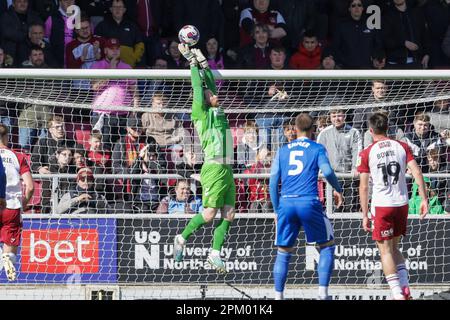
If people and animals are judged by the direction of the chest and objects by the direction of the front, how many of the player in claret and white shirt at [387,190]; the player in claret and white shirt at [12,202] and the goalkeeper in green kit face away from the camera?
2

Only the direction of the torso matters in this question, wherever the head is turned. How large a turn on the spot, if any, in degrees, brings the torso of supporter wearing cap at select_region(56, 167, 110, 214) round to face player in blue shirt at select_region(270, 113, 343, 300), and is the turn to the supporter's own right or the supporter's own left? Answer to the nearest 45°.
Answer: approximately 45° to the supporter's own left

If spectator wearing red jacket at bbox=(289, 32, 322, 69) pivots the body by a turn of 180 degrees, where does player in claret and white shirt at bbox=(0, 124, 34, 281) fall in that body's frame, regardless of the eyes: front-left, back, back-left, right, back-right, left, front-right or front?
back-left

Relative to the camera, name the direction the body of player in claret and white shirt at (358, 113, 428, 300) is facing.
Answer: away from the camera

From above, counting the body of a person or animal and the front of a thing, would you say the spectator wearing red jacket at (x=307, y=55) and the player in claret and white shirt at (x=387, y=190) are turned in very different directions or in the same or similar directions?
very different directions

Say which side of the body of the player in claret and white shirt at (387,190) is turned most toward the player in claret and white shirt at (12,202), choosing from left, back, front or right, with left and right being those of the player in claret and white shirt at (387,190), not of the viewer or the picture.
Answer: left

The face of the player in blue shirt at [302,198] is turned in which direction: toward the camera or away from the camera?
away from the camera

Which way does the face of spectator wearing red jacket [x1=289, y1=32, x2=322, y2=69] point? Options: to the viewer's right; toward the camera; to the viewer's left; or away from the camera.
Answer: toward the camera

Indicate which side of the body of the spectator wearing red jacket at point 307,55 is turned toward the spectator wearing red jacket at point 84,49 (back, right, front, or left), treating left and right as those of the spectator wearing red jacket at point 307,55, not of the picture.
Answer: right

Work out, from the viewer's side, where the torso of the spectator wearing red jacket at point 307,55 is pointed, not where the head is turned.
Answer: toward the camera

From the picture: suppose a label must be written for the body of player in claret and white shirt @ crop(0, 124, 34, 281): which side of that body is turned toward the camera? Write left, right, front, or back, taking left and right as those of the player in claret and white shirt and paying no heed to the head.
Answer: back

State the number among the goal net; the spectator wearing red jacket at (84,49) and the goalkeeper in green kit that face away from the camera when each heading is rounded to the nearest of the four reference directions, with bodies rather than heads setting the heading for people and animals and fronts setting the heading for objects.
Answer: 0

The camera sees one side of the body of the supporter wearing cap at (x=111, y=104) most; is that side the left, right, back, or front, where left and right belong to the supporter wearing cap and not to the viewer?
front

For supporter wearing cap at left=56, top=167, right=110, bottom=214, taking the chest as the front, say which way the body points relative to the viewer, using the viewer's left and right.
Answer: facing the viewer
